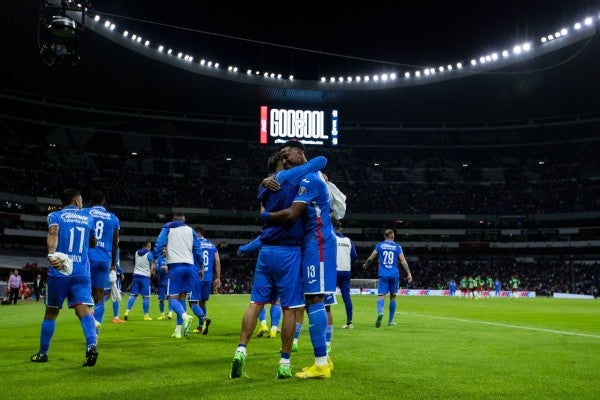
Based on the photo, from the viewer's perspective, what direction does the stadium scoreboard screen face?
toward the camera
